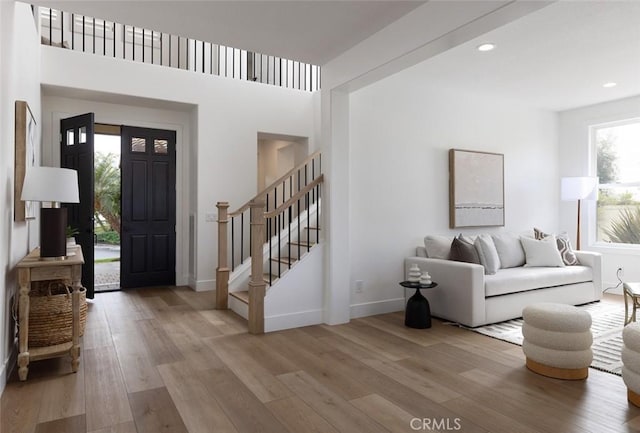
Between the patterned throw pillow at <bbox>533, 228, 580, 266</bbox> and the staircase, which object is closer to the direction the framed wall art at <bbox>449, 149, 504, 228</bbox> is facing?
the patterned throw pillow

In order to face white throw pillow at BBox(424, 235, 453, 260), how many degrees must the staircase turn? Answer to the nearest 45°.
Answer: approximately 135° to its left

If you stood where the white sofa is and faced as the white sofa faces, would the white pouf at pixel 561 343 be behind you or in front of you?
in front

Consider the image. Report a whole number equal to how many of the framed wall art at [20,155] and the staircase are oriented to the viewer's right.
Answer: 1

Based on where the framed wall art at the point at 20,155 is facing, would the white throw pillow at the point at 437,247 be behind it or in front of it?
in front

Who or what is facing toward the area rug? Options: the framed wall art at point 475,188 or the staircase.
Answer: the framed wall art

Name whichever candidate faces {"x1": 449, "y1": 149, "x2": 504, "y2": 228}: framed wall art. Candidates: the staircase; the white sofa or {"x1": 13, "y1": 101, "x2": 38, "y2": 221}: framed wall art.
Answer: {"x1": 13, "y1": 101, "x2": 38, "y2": 221}: framed wall art

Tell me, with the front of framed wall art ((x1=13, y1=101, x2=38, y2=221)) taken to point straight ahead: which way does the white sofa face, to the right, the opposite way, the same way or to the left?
to the right

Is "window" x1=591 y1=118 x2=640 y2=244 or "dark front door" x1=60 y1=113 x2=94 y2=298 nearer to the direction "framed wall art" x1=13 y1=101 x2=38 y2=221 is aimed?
the window

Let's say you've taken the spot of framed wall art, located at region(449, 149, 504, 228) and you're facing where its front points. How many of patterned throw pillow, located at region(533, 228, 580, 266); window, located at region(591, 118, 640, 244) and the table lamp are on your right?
1

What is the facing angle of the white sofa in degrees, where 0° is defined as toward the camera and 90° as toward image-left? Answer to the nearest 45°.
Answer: approximately 315°

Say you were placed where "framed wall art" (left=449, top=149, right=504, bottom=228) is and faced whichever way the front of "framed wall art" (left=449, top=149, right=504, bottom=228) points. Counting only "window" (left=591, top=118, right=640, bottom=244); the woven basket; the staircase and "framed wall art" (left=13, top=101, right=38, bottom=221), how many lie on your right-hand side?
3

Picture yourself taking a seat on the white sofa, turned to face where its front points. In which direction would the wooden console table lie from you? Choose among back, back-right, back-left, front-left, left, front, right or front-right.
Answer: right

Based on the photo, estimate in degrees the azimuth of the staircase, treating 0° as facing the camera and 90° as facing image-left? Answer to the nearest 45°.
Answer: approximately 45°

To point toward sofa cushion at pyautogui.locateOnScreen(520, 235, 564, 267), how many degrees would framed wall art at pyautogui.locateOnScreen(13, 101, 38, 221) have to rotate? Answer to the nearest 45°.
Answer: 0° — it already faces it

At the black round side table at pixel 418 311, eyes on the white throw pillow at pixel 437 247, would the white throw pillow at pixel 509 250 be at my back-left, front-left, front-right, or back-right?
front-right

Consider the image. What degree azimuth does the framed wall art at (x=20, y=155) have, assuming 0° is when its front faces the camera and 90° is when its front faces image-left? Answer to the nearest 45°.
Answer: approximately 270°

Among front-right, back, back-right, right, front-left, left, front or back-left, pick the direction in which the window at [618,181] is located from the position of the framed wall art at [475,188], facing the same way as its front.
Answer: left
